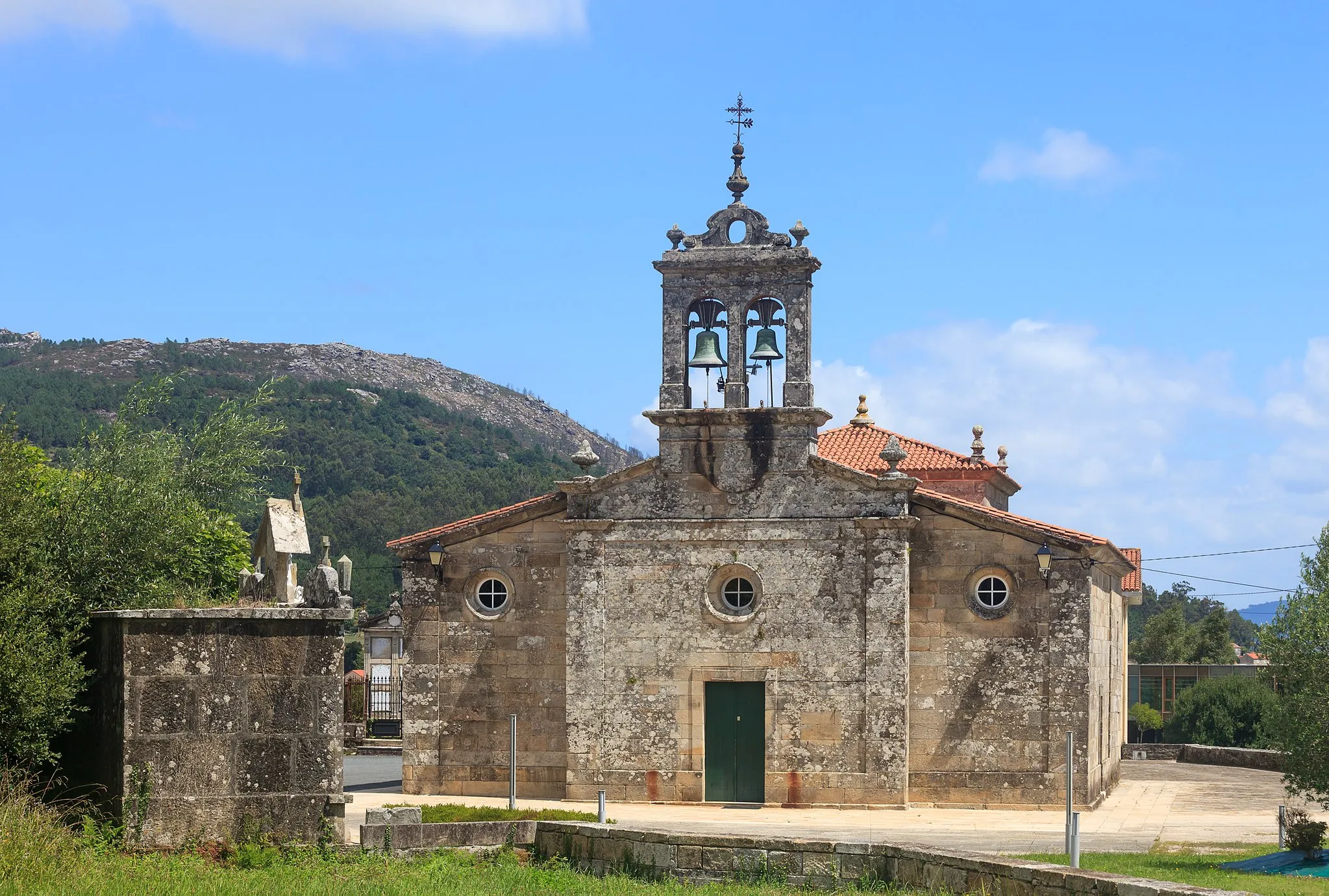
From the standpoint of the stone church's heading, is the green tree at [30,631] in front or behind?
in front

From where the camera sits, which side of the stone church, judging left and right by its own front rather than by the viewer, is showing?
front

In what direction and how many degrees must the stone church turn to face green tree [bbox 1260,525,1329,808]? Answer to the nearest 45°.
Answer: approximately 45° to its left

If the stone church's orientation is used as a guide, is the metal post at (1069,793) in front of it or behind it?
in front

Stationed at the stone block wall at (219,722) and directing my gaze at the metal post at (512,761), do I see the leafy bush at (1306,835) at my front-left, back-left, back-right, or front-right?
front-right

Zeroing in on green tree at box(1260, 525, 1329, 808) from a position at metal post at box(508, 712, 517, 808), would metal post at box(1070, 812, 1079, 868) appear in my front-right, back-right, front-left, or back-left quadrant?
front-right

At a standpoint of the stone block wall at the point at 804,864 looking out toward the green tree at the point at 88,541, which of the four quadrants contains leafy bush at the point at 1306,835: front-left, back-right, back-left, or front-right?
back-right

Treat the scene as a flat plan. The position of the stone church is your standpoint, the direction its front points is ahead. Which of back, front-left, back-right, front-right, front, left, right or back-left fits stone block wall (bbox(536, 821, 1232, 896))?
front

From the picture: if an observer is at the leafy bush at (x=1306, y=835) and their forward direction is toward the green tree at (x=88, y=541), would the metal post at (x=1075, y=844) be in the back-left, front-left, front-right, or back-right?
front-left

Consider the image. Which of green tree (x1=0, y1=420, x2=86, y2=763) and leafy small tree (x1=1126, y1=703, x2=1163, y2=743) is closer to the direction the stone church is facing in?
the green tree
